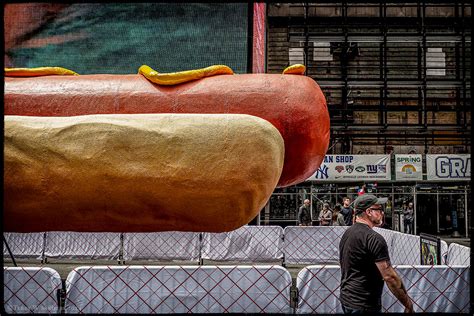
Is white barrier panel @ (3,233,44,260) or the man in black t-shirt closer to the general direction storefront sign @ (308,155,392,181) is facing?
the man in black t-shirt

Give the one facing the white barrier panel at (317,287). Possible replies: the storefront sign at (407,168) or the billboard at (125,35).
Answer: the storefront sign

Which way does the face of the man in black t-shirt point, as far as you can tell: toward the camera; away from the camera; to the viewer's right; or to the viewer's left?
to the viewer's right

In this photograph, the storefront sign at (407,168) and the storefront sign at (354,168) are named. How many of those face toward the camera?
2

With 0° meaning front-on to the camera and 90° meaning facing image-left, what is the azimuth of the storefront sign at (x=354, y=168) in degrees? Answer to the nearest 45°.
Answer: approximately 0°

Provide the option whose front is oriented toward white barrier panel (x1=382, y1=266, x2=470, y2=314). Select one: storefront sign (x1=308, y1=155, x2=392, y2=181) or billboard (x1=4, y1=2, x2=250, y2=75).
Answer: the storefront sign

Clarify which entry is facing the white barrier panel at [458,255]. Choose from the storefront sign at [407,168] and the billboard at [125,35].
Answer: the storefront sign

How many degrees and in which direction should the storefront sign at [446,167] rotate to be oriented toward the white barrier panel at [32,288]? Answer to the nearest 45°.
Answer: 0° — it already faces it

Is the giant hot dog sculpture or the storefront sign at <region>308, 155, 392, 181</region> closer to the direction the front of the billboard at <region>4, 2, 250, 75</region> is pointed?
the giant hot dog sculpture

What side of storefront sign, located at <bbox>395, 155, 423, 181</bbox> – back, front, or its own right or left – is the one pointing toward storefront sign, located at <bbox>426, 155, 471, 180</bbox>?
left
